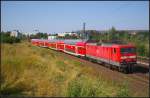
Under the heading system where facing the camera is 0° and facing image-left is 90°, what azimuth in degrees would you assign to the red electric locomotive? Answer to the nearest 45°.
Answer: approximately 315°
